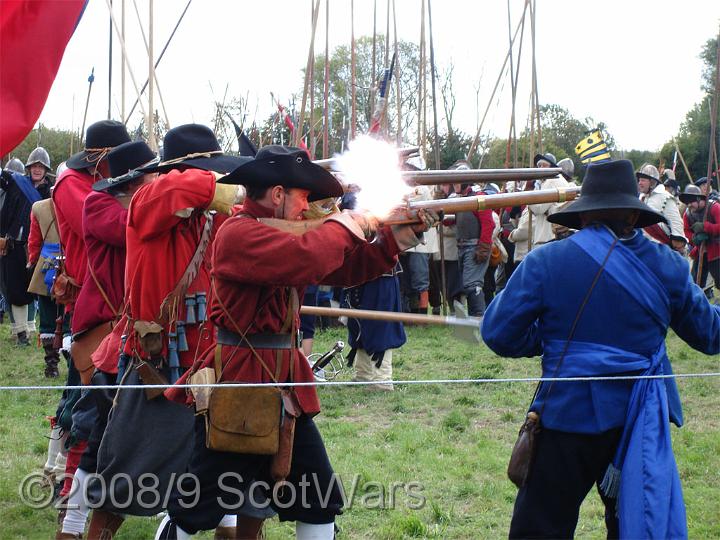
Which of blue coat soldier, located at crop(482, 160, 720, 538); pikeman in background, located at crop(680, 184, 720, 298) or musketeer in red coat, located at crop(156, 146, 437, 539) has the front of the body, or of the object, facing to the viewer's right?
the musketeer in red coat

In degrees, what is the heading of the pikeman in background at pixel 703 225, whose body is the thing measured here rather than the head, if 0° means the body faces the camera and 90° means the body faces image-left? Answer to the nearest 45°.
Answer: approximately 45°

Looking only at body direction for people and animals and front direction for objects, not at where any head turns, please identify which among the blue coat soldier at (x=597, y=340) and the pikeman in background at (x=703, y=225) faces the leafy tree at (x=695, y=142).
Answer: the blue coat soldier

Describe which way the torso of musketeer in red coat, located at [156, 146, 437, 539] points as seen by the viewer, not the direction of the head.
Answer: to the viewer's right

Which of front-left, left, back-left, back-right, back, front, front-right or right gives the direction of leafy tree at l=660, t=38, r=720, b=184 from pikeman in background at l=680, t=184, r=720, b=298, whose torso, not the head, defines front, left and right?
back-right

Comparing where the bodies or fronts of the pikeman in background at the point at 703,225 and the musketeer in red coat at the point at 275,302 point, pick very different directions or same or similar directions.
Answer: very different directions

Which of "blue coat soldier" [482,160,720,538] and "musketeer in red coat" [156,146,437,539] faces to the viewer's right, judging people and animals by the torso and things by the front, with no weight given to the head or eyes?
the musketeer in red coat

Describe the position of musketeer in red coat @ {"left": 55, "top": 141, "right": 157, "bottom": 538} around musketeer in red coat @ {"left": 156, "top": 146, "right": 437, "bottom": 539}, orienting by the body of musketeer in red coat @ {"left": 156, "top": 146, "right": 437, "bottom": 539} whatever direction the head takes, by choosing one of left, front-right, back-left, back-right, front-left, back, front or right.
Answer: back-left

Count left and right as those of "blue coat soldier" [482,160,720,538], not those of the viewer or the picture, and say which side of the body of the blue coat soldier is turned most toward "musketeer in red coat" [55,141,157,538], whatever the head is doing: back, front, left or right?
left

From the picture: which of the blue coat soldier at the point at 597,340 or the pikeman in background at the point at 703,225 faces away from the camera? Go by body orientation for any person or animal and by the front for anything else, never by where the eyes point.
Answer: the blue coat soldier

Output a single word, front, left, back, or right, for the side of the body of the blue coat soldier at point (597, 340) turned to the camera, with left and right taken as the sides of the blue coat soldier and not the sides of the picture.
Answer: back
